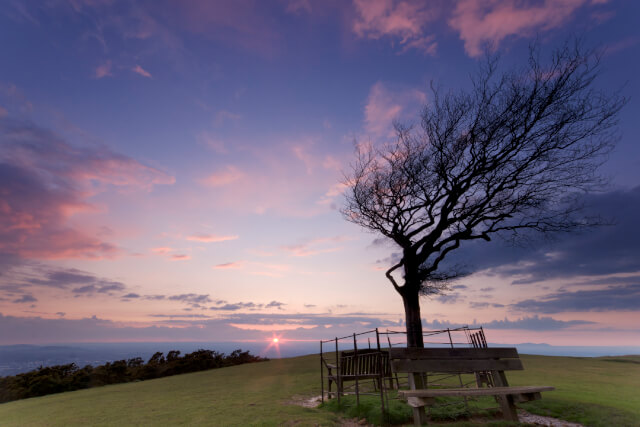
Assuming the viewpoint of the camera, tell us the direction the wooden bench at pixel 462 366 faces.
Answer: facing the viewer and to the right of the viewer
